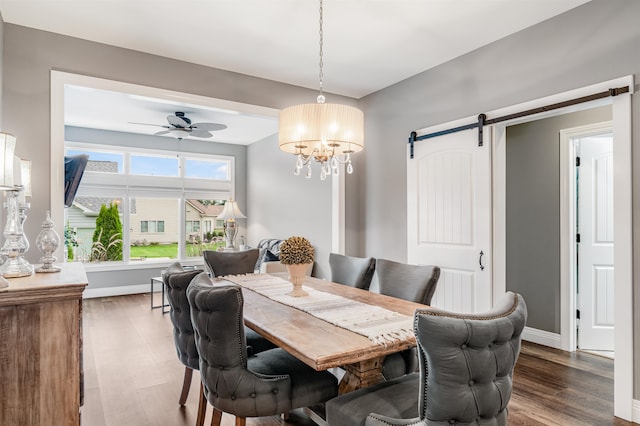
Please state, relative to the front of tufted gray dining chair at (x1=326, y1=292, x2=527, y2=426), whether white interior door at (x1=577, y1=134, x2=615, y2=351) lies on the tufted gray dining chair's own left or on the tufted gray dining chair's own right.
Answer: on the tufted gray dining chair's own right

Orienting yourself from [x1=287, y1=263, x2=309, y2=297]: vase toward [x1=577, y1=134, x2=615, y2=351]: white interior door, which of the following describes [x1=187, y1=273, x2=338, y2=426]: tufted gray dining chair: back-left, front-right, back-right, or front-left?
back-right

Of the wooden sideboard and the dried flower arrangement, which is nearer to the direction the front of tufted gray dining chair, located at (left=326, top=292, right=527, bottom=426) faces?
the dried flower arrangement

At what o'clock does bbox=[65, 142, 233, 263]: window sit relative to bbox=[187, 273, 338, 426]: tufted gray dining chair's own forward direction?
The window is roughly at 10 o'clock from the tufted gray dining chair.

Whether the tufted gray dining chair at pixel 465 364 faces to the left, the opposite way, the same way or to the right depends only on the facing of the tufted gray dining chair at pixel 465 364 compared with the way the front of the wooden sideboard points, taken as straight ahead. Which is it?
to the left

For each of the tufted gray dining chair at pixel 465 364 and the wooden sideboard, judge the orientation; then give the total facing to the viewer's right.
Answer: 1

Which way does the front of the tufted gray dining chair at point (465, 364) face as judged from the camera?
facing away from the viewer and to the left of the viewer

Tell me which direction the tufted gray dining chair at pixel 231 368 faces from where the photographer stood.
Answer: facing away from the viewer and to the right of the viewer

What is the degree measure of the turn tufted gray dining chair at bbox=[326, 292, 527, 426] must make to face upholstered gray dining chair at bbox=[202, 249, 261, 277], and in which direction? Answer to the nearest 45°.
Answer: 0° — it already faces it

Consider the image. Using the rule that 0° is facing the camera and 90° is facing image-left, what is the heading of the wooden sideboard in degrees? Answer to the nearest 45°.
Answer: approximately 270°

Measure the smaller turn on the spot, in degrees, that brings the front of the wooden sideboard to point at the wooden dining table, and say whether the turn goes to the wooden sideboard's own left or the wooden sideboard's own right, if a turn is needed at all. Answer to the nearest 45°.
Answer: approximately 45° to the wooden sideboard's own right

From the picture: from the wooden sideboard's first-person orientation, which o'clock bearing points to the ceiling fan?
The ceiling fan is roughly at 10 o'clock from the wooden sideboard.

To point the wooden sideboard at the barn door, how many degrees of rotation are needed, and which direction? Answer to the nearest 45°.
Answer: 0° — it already faces it
